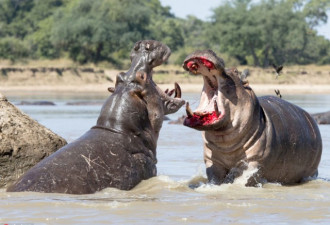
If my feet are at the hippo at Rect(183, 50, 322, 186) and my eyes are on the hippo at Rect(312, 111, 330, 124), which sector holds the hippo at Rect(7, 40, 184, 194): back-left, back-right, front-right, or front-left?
back-left

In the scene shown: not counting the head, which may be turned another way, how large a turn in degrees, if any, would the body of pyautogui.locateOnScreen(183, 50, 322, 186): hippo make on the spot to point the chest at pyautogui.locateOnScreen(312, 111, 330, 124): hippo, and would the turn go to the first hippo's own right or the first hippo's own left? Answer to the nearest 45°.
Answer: approximately 135° to the first hippo's own right

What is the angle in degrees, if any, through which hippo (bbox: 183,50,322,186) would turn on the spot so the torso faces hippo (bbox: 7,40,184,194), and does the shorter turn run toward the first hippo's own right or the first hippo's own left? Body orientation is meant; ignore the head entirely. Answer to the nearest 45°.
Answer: approximately 45° to the first hippo's own right

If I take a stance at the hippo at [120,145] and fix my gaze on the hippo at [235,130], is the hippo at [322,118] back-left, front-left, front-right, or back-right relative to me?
front-left

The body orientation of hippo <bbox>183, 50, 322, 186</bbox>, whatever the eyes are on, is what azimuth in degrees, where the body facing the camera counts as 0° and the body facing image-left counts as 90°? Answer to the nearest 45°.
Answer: approximately 45°
